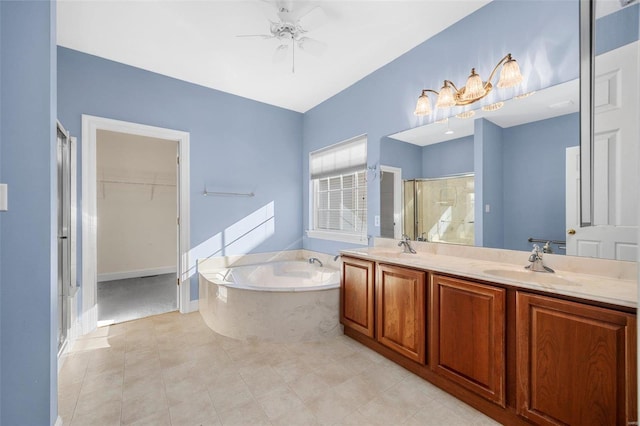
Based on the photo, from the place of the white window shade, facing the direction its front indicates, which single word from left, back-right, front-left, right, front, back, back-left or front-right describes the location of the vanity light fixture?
left

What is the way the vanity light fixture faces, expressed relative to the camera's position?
facing the viewer and to the left of the viewer

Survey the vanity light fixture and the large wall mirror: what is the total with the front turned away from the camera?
0

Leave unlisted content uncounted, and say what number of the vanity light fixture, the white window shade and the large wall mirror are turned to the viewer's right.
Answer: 0

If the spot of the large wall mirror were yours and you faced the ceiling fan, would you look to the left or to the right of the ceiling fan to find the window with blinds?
right

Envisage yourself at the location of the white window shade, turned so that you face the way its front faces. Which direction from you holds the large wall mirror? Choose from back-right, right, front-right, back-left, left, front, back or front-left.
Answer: left

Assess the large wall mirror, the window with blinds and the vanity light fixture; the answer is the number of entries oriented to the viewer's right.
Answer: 0

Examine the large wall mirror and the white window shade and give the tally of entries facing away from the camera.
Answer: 0

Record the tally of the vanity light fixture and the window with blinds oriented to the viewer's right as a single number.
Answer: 0

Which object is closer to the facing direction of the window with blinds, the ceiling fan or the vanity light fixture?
the ceiling fan
